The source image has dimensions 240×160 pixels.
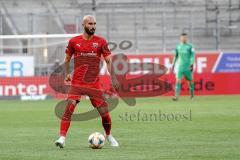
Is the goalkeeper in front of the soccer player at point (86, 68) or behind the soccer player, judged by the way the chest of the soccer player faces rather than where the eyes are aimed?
behind

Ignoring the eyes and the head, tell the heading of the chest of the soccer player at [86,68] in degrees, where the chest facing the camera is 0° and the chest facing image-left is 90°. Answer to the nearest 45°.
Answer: approximately 0°
